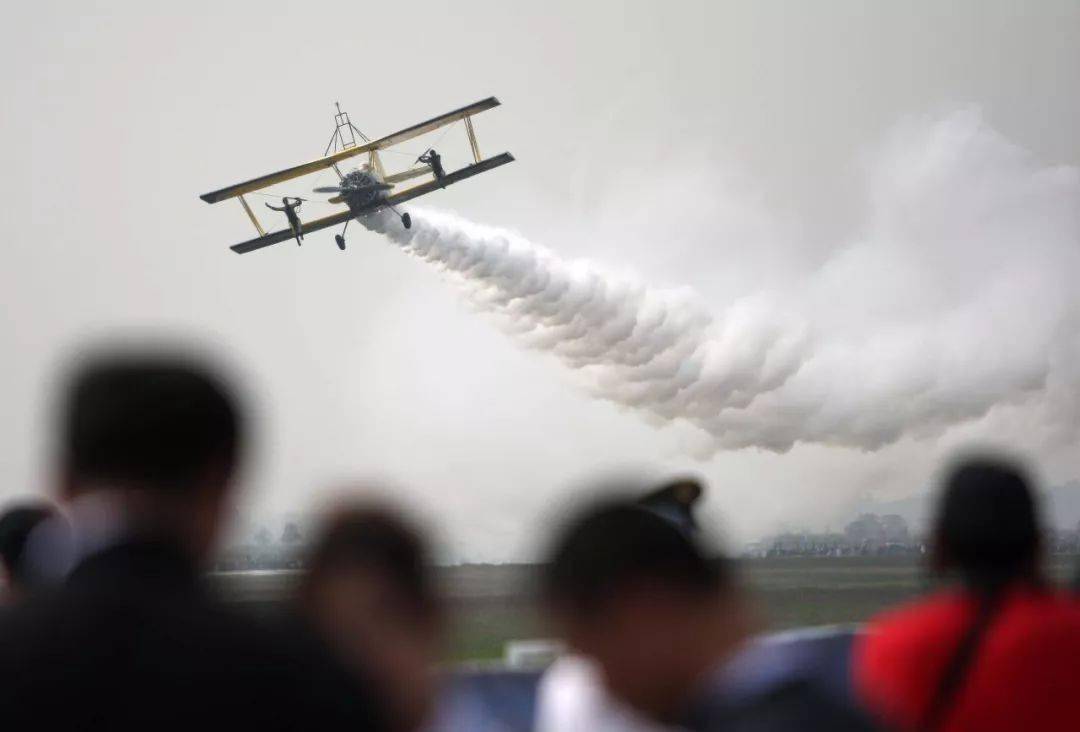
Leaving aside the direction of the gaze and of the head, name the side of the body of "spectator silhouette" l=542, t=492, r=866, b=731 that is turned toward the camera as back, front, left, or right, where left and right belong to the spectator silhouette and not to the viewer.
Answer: back

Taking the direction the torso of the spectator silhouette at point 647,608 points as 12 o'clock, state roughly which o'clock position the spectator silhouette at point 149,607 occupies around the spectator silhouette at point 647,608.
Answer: the spectator silhouette at point 149,607 is roughly at 7 o'clock from the spectator silhouette at point 647,608.

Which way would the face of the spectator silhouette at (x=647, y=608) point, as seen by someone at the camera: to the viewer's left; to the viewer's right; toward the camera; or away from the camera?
away from the camera

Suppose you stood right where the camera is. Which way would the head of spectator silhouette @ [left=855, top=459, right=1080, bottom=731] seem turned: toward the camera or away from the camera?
away from the camera

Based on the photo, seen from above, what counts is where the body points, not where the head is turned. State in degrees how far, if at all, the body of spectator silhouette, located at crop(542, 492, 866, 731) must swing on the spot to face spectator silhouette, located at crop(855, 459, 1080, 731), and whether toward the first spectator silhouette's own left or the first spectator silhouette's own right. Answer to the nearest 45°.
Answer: approximately 45° to the first spectator silhouette's own right

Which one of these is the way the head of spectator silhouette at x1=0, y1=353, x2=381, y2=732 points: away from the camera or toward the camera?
away from the camera

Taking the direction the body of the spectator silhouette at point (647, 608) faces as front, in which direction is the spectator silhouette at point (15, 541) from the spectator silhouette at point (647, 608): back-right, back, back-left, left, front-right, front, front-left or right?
front-left

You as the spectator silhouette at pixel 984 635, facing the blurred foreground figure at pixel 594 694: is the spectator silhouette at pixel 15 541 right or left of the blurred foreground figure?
right
